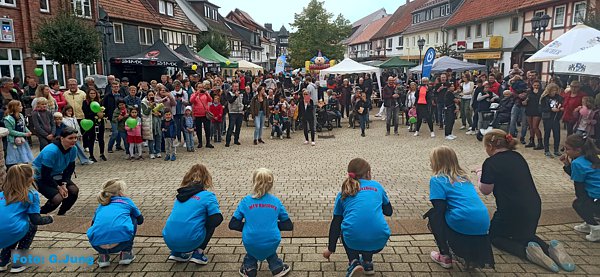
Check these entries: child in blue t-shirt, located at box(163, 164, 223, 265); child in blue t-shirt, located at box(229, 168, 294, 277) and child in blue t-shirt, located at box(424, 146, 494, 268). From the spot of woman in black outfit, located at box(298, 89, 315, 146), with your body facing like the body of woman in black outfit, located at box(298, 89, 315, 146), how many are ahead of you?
3

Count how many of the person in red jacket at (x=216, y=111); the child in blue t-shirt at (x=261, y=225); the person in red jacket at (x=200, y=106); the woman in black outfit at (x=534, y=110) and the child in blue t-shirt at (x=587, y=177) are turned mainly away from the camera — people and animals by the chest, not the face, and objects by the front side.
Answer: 1

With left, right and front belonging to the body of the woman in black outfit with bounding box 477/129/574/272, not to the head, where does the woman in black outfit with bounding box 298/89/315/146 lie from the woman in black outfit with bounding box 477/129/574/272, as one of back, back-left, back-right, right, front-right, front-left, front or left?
front

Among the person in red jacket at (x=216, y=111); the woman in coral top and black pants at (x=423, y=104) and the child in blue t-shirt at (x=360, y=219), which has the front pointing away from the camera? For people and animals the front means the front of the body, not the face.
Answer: the child in blue t-shirt

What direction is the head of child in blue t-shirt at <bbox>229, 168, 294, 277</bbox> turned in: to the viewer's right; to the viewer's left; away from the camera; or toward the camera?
away from the camera

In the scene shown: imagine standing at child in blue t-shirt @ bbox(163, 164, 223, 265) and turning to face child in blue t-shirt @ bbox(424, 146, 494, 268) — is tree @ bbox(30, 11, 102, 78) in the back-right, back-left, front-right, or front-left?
back-left

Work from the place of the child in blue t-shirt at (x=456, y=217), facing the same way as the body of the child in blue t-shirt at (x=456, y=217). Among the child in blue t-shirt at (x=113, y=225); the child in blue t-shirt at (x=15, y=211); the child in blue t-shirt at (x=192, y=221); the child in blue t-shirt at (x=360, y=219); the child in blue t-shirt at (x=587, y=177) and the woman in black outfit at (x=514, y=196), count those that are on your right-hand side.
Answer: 2

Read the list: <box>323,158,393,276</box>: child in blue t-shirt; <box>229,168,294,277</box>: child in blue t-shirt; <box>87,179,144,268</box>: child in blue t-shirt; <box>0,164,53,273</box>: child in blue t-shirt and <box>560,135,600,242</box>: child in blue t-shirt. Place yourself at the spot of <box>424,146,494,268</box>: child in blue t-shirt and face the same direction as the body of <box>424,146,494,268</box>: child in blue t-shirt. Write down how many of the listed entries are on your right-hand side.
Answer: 1

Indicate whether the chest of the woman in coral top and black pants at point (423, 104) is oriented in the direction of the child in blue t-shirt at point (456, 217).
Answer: yes

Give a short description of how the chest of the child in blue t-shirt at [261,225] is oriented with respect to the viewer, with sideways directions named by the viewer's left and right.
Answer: facing away from the viewer

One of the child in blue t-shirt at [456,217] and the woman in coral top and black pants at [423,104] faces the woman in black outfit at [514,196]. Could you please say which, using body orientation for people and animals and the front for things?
the woman in coral top and black pants at [423,104]

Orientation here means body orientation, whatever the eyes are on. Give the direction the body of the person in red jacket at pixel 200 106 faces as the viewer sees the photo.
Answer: toward the camera

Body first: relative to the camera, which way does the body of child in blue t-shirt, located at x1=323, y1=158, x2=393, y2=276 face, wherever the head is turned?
away from the camera

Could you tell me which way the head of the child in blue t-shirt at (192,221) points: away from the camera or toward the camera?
away from the camera

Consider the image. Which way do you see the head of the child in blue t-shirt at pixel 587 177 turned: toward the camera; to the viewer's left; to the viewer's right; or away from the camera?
to the viewer's left

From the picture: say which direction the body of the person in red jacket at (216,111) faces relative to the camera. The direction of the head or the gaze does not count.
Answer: toward the camera

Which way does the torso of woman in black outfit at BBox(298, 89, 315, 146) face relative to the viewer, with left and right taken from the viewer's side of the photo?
facing the viewer

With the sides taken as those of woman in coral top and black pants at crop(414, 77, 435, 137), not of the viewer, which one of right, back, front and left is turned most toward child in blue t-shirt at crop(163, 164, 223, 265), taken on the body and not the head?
front

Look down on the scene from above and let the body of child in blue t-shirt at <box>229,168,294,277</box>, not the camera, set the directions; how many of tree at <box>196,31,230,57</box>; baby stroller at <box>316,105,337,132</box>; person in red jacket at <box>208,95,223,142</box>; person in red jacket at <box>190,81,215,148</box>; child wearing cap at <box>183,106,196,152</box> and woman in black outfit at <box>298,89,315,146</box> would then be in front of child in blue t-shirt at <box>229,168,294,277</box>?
6

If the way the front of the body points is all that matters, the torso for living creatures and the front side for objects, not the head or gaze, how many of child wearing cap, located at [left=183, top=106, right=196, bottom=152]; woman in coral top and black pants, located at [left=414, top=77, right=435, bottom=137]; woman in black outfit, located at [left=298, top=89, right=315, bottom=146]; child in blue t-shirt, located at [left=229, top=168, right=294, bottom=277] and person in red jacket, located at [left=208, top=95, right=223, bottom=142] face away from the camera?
1

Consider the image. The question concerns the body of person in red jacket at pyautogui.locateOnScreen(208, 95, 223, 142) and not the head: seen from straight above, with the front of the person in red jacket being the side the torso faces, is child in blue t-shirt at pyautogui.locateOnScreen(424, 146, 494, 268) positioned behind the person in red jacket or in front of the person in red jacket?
in front
